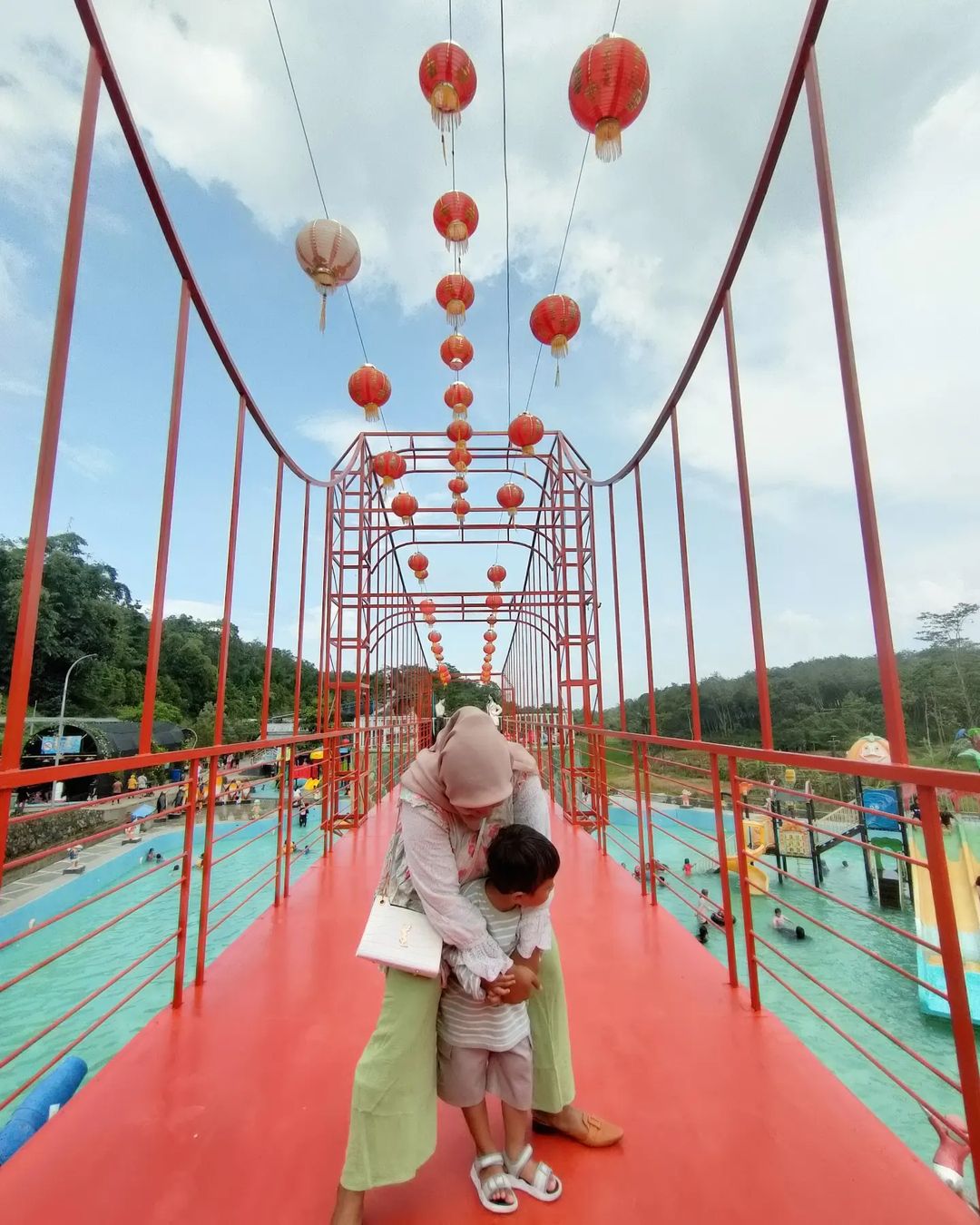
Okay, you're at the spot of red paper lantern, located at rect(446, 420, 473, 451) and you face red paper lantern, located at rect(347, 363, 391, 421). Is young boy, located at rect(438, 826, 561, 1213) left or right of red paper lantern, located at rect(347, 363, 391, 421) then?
left

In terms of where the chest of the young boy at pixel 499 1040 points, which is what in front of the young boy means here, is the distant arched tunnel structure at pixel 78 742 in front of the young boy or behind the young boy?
behind

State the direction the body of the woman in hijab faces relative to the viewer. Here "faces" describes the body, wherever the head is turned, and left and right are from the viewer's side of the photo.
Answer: facing the viewer and to the right of the viewer

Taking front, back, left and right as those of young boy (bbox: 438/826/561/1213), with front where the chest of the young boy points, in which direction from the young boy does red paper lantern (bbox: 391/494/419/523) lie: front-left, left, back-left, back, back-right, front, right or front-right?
back-left

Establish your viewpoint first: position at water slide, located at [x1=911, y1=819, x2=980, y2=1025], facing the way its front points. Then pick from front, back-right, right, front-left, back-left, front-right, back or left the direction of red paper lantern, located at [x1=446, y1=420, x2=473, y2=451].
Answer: front-right

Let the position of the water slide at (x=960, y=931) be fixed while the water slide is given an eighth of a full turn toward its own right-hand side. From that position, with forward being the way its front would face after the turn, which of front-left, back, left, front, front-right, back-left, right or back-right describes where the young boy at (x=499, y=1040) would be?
front-left

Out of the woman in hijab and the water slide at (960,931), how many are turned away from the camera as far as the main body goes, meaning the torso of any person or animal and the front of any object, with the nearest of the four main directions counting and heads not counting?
0

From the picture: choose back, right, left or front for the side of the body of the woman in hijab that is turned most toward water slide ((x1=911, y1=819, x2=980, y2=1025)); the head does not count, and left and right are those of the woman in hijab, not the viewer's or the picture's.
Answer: left

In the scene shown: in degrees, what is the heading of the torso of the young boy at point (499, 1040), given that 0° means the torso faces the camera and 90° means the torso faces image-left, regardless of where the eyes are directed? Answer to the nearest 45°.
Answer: approximately 315°

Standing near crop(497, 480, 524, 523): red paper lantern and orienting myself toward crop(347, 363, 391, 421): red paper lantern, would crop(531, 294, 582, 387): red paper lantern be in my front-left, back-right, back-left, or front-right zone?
front-left

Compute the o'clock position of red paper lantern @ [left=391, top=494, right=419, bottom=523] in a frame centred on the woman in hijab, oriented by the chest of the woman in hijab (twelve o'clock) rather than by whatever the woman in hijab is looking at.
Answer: The red paper lantern is roughly at 7 o'clock from the woman in hijab.
